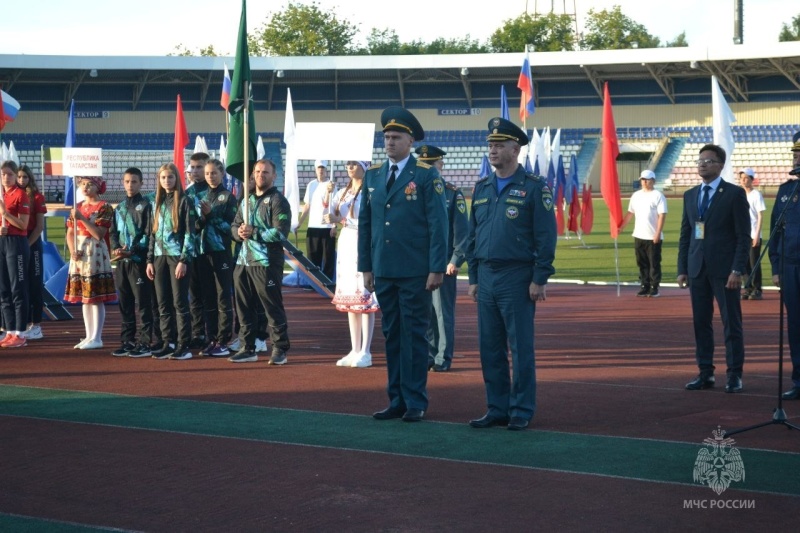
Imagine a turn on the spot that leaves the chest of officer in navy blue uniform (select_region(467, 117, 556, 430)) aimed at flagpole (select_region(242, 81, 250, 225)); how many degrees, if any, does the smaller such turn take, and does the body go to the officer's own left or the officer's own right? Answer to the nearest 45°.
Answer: approximately 90° to the officer's own right

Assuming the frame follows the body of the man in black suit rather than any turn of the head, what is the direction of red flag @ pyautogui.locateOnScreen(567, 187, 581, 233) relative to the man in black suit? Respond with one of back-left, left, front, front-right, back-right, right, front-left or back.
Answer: back-right

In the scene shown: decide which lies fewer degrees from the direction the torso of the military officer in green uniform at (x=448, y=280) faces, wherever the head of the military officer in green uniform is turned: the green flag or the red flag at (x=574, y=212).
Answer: the green flag

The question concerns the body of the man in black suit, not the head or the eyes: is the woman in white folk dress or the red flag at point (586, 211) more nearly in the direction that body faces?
the woman in white folk dress

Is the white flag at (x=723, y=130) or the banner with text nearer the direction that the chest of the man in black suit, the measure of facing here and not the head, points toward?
the banner with text

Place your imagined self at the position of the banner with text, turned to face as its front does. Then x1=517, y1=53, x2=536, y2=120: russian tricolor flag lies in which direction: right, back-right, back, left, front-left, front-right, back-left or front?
back-left

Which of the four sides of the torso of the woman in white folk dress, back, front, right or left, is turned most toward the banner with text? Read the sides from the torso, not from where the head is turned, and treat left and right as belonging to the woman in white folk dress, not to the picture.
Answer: right

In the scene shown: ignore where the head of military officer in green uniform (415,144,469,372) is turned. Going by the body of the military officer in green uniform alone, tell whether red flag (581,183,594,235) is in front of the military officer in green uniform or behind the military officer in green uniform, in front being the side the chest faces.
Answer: behind

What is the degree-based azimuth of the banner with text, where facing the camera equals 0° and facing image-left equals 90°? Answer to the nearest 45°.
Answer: approximately 0°

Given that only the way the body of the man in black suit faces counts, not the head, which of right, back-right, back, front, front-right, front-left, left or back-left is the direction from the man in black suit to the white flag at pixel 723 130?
back-right
